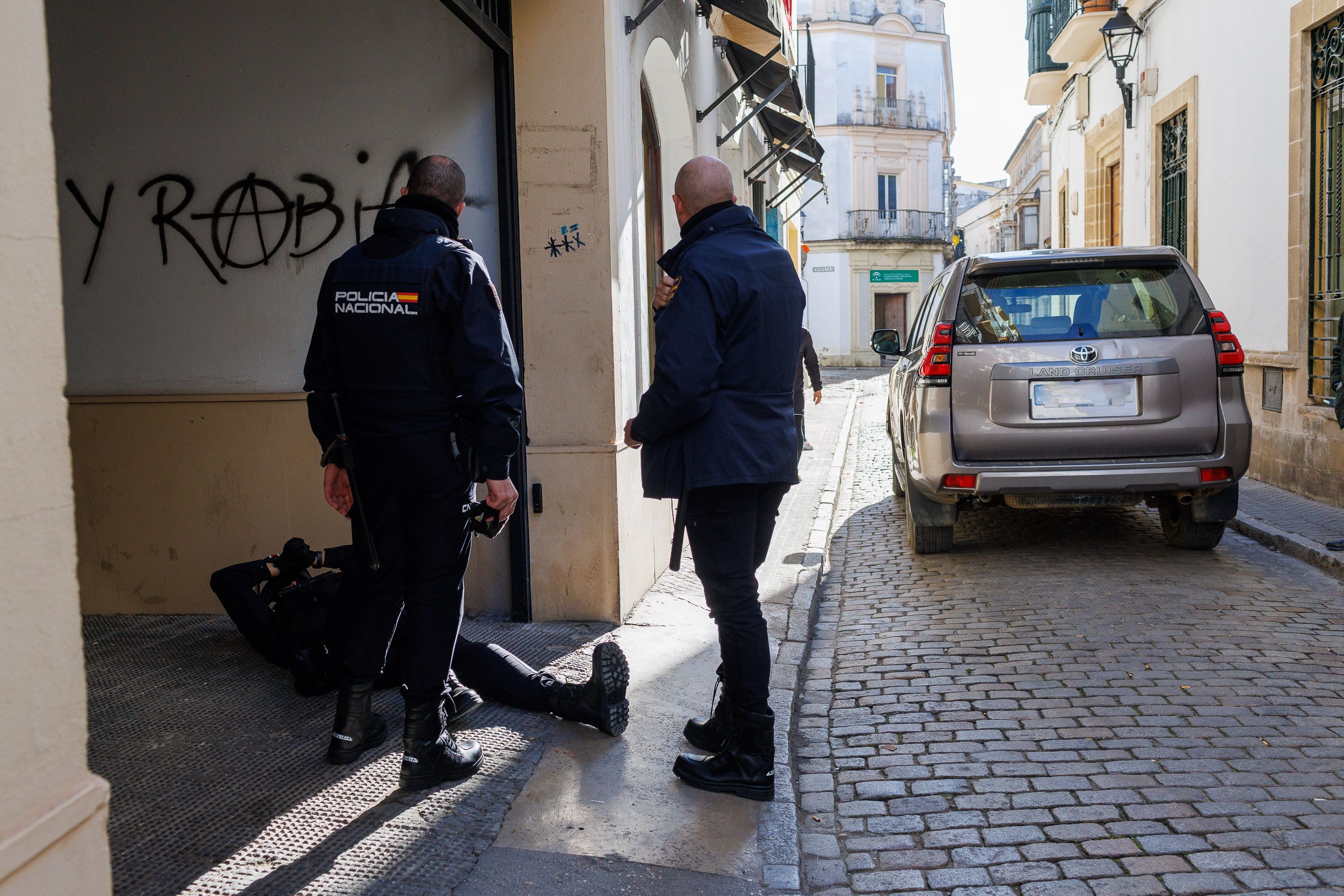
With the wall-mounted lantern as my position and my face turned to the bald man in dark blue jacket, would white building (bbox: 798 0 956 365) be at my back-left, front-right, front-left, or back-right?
back-right

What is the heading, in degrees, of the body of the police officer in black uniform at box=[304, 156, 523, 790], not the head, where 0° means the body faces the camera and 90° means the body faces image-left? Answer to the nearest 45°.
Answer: approximately 225°

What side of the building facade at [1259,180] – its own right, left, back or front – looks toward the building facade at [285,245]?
front

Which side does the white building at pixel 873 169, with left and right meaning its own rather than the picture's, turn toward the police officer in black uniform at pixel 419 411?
front

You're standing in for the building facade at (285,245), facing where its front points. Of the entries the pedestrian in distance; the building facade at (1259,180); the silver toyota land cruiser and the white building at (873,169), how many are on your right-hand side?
0

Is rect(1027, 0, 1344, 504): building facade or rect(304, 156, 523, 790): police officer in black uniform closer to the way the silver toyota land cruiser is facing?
the building facade

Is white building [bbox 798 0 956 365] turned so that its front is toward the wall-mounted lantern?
yes

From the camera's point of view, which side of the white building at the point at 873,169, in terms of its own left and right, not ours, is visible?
front

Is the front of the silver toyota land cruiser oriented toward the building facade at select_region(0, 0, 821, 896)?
no

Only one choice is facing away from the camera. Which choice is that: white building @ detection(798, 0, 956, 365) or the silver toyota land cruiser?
the silver toyota land cruiser

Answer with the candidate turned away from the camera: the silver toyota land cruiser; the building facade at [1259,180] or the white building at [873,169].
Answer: the silver toyota land cruiser

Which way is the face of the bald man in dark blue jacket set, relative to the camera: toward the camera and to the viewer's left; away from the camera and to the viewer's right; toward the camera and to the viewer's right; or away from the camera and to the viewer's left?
away from the camera and to the viewer's left

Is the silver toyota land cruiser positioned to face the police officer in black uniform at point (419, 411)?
no

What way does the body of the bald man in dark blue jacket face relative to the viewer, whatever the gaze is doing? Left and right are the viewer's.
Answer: facing away from the viewer and to the left of the viewer

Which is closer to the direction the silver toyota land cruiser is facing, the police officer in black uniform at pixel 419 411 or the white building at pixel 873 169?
the white building

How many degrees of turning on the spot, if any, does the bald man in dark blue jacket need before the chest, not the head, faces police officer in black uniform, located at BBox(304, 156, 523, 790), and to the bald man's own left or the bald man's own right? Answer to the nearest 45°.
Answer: approximately 45° to the bald man's own left

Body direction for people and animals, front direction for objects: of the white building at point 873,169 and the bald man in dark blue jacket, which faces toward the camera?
the white building

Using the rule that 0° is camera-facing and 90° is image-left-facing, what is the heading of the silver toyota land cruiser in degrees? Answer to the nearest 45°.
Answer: approximately 180°

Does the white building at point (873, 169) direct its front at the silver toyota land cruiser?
yes

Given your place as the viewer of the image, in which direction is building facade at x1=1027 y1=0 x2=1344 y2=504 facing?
facing the viewer and to the left of the viewer

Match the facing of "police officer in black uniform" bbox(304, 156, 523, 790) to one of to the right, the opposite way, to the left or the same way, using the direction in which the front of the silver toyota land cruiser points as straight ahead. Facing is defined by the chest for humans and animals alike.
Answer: the same way
